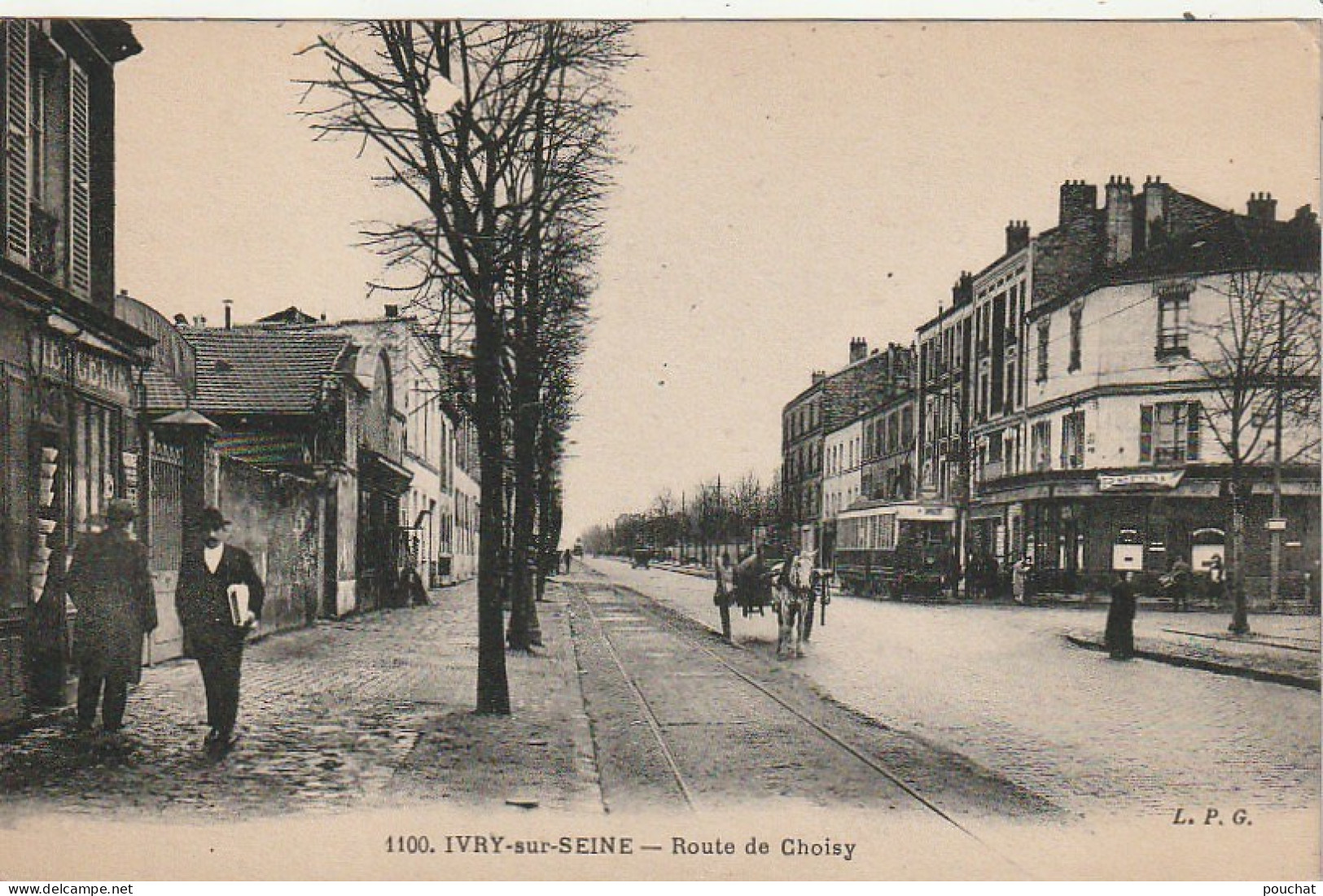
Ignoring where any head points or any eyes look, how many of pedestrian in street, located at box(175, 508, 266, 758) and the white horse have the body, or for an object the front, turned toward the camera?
2

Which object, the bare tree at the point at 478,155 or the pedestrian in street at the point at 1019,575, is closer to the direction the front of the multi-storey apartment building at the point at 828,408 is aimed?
the bare tree

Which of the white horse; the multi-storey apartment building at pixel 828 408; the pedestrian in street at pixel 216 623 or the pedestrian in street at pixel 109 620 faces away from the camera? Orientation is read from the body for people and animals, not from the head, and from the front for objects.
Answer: the pedestrian in street at pixel 109 620

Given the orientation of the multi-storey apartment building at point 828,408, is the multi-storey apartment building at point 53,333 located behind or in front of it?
in front

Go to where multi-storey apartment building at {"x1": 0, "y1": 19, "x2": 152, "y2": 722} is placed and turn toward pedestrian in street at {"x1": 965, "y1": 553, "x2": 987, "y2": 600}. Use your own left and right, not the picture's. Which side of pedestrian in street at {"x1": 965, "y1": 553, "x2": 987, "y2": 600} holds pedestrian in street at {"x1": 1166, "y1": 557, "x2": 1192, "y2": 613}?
right

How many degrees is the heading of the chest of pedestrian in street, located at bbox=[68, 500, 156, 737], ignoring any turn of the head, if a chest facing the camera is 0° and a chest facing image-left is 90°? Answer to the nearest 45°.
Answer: approximately 180°

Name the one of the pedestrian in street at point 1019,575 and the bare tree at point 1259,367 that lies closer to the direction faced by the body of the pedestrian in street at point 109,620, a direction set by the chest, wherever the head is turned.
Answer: the pedestrian in street

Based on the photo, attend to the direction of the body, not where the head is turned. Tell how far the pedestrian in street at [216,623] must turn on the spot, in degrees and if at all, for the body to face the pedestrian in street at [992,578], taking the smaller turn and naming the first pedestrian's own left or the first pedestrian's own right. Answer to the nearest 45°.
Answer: approximately 135° to the first pedestrian's own left

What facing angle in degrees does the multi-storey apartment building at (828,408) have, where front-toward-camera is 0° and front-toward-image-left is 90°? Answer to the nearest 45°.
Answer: approximately 45°
